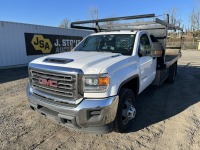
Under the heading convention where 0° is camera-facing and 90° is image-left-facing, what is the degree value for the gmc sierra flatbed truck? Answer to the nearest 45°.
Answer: approximately 45°

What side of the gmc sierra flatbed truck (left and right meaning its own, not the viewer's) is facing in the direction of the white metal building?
right
